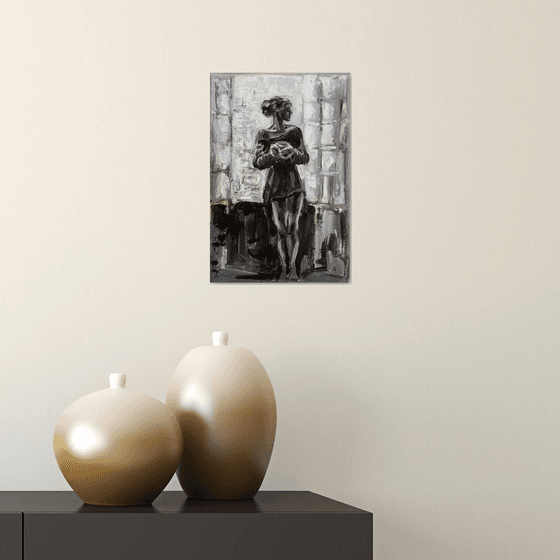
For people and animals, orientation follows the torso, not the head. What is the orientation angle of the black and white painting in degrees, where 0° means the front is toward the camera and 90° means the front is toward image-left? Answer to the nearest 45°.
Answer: approximately 0°

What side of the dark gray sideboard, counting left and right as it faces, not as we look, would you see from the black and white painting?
back

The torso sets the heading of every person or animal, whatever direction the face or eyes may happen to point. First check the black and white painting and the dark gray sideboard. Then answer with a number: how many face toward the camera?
2

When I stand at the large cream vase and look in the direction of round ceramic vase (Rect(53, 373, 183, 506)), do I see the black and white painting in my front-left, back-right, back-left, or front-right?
back-right

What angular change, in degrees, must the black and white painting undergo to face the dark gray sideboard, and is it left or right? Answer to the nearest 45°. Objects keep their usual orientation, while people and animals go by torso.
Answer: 0° — it already faces it

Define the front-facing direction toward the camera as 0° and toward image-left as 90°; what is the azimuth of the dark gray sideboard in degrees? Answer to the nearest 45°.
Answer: approximately 0°

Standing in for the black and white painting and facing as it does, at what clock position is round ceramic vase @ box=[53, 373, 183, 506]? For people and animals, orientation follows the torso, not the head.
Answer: The round ceramic vase is roughly at 1 o'clock from the black and white painting.
